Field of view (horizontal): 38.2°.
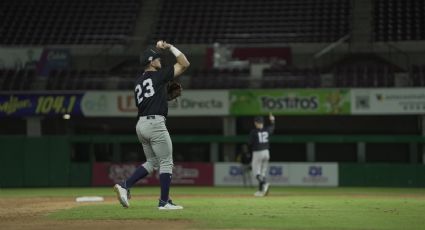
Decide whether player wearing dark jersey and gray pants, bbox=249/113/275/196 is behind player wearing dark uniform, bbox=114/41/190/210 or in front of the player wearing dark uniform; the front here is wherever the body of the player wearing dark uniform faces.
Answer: in front

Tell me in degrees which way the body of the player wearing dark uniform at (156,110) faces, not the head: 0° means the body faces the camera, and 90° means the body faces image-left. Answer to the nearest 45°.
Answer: approximately 225°
